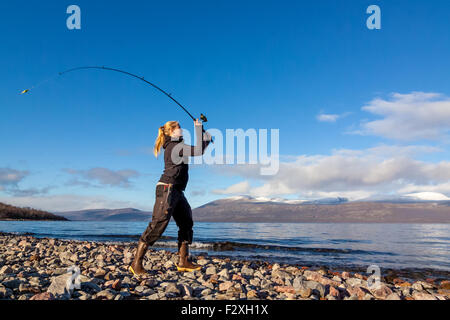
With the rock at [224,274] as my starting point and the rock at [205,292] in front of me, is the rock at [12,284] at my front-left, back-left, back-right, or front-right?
front-right

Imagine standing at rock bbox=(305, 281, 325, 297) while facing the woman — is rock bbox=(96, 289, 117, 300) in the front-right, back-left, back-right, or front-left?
front-left

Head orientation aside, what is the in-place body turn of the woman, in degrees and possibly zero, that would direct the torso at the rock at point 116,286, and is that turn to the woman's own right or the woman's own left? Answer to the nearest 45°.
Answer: approximately 135° to the woman's own right

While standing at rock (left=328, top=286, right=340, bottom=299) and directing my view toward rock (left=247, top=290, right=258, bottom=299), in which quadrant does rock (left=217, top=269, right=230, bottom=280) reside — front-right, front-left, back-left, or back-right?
front-right

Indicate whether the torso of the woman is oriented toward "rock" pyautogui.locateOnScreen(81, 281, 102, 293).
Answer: no

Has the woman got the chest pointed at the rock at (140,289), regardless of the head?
no

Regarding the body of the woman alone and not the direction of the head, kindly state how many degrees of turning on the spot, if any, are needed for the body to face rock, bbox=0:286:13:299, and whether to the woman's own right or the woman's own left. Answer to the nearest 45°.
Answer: approximately 135° to the woman's own right

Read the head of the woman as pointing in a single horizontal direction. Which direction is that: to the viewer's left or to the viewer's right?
to the viewer's right

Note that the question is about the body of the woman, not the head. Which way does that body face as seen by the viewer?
to the viewer's right
